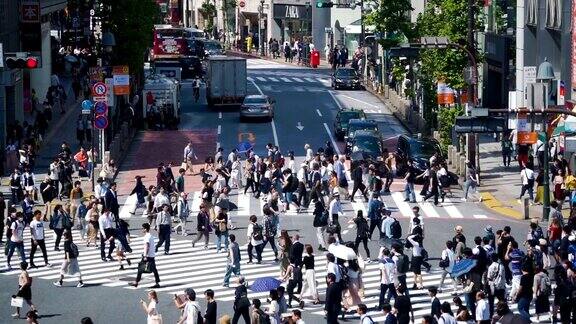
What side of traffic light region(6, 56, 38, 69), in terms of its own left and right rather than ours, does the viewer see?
front

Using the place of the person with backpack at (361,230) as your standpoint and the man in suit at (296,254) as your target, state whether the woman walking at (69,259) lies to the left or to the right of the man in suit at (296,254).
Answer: right

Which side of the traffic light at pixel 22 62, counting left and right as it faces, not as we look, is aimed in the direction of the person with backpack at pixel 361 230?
left

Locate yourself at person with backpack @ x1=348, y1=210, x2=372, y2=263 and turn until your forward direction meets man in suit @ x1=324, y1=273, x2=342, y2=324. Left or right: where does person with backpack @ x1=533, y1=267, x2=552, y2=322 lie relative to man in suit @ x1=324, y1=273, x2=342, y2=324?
left

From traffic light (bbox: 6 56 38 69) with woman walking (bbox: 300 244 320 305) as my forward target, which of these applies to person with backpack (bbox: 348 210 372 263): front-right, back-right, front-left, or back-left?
front-left

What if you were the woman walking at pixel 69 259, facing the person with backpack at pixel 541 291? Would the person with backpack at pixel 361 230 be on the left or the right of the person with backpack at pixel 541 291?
left

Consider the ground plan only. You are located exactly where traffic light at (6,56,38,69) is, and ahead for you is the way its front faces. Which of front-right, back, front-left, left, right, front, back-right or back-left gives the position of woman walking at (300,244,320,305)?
front-left

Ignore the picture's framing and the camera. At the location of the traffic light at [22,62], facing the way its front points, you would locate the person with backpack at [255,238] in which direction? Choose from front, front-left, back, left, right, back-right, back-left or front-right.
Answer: left

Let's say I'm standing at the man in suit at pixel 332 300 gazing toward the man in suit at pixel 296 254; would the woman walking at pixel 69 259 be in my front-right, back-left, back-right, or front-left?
front-left
